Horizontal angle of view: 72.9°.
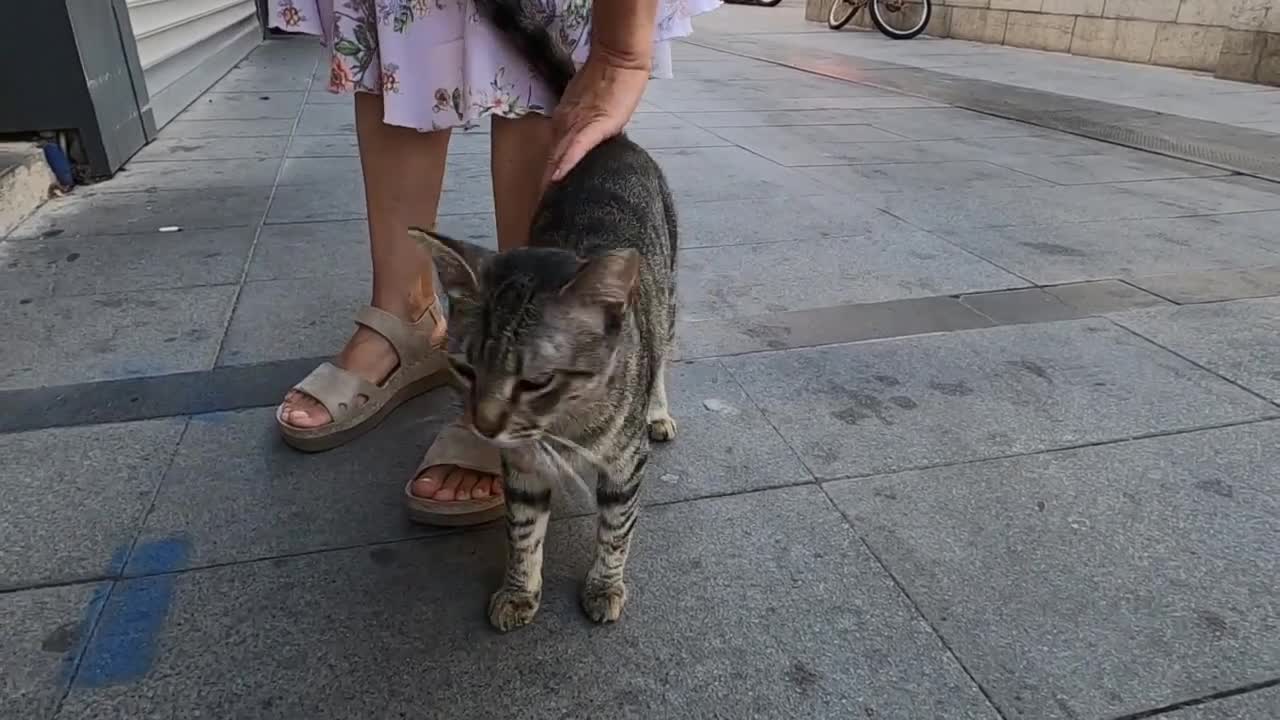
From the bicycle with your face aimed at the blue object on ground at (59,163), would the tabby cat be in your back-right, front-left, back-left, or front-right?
front-left

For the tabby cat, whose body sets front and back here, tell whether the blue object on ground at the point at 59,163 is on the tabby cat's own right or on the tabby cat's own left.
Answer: on the tabby cat's own right

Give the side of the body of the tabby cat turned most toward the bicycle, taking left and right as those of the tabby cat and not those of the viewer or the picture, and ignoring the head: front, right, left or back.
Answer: back

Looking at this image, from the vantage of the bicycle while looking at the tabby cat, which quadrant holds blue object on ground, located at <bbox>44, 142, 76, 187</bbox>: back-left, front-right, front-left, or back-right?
front-right
